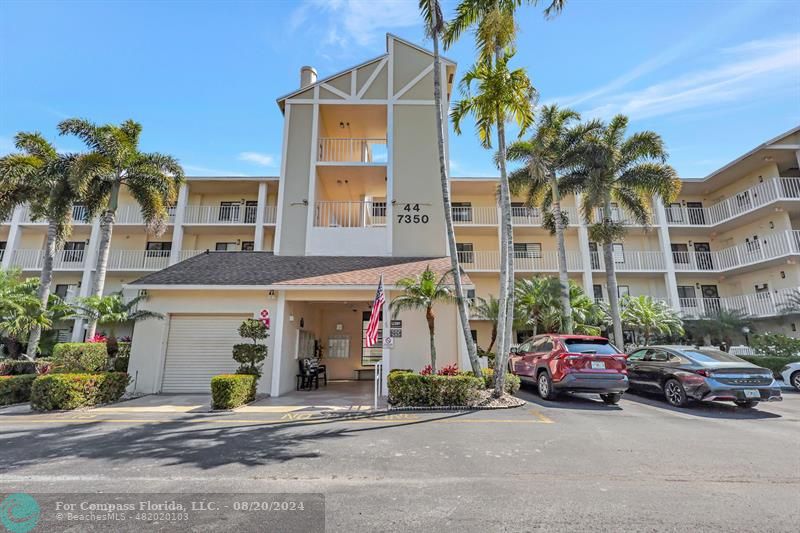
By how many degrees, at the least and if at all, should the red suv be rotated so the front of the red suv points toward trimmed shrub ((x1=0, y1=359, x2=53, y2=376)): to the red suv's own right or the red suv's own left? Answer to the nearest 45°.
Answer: approximately 45° to the red suv's own left

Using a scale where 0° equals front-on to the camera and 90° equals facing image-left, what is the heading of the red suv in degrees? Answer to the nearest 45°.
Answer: approximately 135°

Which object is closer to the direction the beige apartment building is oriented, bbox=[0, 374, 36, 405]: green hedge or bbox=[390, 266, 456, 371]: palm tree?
the palm tree

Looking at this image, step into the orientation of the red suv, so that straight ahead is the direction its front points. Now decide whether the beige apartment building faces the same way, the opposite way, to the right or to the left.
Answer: the opposite way

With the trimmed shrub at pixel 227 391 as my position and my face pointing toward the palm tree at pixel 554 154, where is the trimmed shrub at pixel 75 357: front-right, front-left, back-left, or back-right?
back-left

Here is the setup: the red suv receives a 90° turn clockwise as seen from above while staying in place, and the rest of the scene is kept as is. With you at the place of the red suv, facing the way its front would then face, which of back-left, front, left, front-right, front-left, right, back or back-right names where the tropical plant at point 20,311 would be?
back-left

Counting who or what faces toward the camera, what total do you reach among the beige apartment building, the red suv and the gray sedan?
1

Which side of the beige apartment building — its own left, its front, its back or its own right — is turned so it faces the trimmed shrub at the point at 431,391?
front

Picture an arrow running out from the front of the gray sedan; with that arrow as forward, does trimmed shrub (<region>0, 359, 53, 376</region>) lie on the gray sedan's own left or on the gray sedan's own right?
on the gray sedan's own left

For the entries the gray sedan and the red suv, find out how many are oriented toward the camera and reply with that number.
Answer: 0
